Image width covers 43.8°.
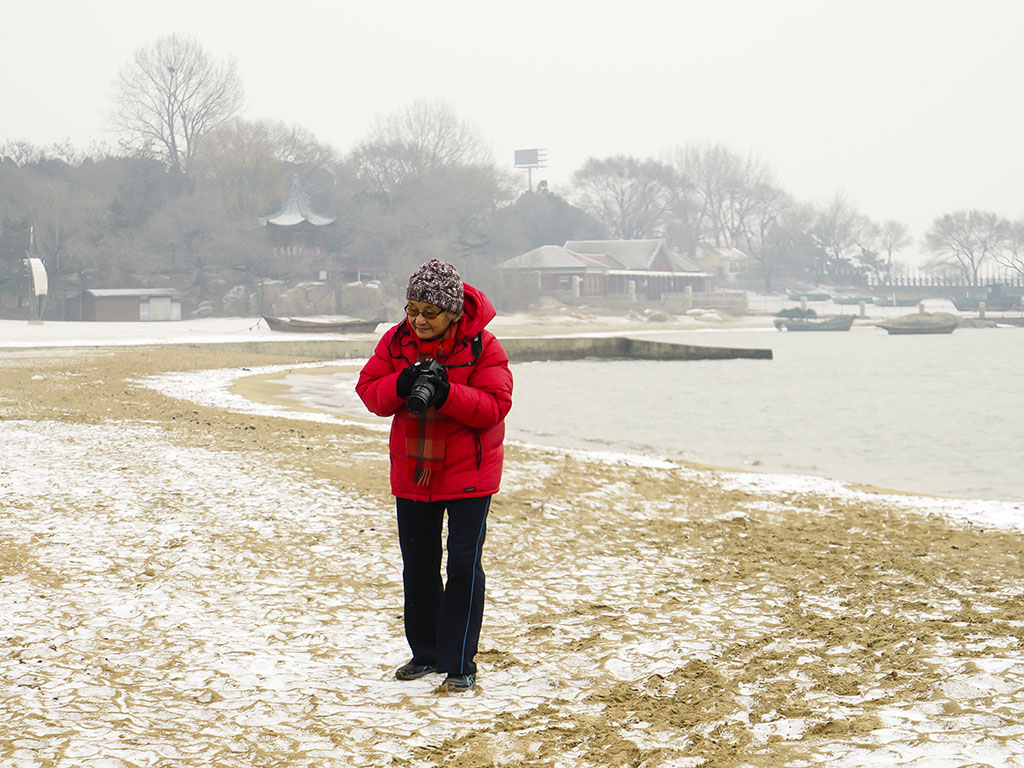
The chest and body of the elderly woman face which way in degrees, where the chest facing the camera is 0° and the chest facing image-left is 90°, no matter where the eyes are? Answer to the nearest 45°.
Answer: approximately 45°
